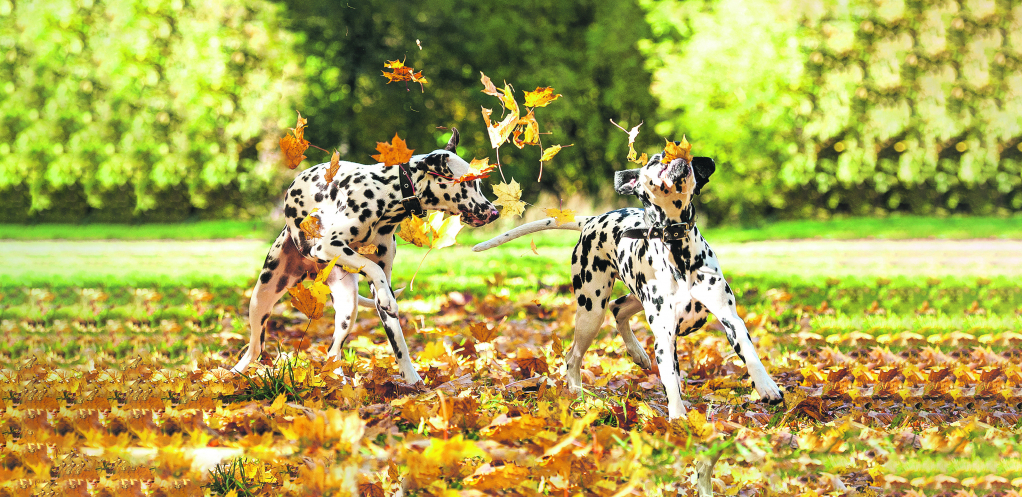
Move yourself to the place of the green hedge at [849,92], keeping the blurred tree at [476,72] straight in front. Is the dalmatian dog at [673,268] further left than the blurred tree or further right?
left

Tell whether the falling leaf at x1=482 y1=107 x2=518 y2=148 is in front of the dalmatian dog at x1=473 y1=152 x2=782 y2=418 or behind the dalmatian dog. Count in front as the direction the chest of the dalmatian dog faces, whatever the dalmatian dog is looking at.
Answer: behind

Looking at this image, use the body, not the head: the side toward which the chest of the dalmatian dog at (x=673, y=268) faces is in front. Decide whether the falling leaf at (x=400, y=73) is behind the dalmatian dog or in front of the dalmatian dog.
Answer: behind

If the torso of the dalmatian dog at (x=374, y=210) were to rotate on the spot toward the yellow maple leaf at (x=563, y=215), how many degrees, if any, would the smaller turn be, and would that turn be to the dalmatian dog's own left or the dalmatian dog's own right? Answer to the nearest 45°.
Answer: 0° — it already faces it

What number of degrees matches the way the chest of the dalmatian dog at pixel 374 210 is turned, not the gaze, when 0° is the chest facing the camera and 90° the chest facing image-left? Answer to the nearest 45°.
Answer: approximately 270°

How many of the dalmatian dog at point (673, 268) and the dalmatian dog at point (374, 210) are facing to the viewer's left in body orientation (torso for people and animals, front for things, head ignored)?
0

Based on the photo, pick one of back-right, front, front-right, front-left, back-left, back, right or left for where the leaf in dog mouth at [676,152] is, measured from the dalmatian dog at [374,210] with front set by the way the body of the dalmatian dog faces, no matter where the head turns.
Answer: front-right

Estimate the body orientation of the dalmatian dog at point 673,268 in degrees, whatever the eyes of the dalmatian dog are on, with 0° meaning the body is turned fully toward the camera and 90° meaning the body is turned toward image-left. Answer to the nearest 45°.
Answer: approximately 315°

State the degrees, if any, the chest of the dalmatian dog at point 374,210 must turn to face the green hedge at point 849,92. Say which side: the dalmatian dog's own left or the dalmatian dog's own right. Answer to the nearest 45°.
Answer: approximately 45° to the dalmatian dog's own left

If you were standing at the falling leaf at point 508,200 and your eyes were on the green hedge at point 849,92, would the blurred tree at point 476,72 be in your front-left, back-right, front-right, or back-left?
front-left

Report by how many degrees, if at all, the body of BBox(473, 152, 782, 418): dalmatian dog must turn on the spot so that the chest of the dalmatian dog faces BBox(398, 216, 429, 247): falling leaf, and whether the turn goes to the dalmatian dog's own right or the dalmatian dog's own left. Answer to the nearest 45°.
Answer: approximately 135° to the dalmatian dog's own right
